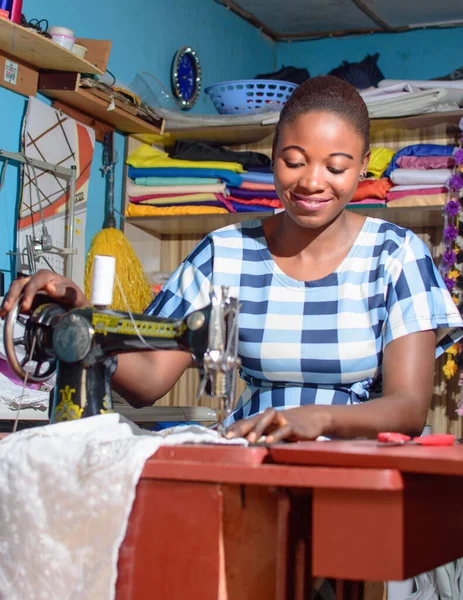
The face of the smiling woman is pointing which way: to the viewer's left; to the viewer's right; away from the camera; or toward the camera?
toward the camera

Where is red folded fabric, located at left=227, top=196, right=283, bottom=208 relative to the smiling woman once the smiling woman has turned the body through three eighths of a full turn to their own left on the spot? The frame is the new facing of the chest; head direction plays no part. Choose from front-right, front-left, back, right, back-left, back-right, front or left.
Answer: front-left

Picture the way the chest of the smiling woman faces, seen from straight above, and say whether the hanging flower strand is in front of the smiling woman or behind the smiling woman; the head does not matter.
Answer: behind

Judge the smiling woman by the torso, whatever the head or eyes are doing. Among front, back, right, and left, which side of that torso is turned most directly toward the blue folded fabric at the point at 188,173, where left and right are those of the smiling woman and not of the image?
back

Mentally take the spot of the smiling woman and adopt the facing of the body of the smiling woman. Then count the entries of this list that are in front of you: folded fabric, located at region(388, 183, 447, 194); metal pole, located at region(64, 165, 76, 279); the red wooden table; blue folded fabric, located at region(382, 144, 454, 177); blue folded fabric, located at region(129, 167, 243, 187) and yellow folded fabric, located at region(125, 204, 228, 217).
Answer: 1

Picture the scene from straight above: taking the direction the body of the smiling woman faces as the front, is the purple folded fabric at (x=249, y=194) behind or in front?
behind

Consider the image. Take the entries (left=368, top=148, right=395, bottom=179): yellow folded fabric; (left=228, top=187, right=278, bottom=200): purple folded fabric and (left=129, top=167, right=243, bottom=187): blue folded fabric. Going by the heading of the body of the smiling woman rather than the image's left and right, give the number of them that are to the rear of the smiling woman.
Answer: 3

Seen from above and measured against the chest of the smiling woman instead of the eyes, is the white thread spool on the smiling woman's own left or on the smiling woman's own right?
on the smiling woman's own right

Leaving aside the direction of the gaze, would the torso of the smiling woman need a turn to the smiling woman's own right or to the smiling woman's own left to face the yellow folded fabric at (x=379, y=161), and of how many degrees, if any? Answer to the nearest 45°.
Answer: approximately 180°

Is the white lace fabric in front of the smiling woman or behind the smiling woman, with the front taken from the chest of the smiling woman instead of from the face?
in front

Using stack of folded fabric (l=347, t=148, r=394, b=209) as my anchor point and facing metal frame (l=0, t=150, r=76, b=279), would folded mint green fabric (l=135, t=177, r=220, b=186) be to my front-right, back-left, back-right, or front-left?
front-right

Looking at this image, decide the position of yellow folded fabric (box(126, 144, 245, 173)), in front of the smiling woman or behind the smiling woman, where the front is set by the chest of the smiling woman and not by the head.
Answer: behind

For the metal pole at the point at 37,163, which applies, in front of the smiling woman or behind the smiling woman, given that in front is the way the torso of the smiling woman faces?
behind

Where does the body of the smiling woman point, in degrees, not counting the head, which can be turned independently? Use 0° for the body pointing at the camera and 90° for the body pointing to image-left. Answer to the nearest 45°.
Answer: approximately 0°

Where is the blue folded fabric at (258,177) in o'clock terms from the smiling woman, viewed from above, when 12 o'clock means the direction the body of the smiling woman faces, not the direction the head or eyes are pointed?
The blue folded fabric is roughly at 6 o'clock from the smiling woman.

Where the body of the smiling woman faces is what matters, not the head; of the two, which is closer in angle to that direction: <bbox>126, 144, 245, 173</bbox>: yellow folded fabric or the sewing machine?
the sewing machine
